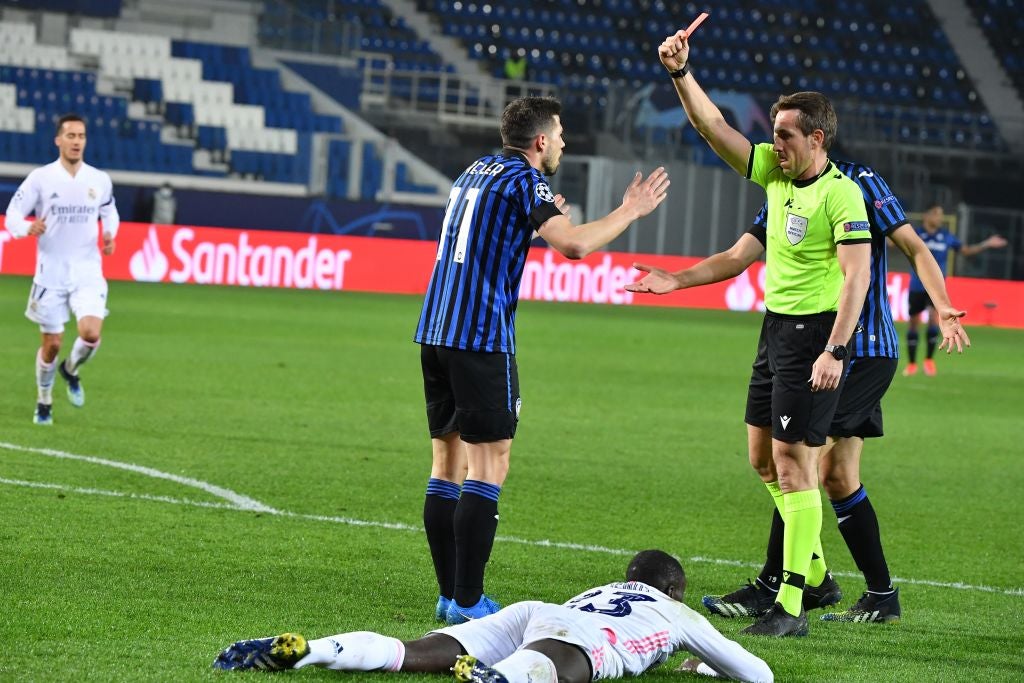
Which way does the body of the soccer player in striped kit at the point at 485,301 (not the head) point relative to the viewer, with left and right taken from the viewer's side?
facing away from the viewer and to the right of the viewer

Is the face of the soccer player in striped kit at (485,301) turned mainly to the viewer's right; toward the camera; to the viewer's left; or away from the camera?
to the viewer's right

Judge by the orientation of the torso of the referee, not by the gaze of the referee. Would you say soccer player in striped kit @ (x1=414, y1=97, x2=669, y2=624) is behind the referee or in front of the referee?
in front

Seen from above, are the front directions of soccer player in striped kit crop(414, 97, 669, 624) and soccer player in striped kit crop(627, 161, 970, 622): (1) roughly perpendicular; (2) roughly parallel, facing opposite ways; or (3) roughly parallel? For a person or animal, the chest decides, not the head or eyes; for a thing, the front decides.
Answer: roughly parallel, facing opposite ways

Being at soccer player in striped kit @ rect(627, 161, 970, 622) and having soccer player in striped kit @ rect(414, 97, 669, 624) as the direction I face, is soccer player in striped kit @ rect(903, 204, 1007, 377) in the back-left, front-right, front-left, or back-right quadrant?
back-right

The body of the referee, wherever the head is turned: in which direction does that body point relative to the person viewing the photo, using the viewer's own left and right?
facing the viewer and to the left of the viewer

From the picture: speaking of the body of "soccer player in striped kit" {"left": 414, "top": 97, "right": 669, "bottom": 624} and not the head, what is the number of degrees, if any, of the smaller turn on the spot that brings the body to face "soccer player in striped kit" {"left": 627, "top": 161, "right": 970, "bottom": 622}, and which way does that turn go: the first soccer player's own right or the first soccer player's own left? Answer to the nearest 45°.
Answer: approximately 45° to the first soccer player's own right

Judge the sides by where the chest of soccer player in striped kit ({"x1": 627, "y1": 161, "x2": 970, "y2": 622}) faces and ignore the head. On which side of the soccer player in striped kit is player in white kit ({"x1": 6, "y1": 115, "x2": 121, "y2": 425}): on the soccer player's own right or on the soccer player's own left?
on the soccer player's own right

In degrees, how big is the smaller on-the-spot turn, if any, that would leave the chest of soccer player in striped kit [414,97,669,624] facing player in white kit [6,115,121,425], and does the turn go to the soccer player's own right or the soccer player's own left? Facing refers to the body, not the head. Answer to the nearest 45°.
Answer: approximately 90° to the soccer player's own left

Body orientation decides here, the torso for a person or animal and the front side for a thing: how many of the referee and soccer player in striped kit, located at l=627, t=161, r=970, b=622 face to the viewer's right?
0

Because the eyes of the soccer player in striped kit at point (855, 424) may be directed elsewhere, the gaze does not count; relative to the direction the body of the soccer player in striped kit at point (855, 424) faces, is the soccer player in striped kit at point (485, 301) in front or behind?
in front

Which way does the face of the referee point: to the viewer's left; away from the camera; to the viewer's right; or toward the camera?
to the viewer's left

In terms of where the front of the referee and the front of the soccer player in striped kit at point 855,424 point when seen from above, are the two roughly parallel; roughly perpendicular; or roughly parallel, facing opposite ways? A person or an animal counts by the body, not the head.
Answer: roughly parallel

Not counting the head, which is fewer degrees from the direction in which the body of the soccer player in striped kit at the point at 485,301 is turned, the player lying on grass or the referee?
the referee

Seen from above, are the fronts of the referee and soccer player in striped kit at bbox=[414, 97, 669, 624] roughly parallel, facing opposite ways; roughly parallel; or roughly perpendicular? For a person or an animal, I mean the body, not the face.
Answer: roughly parallel, facing opposite ways
